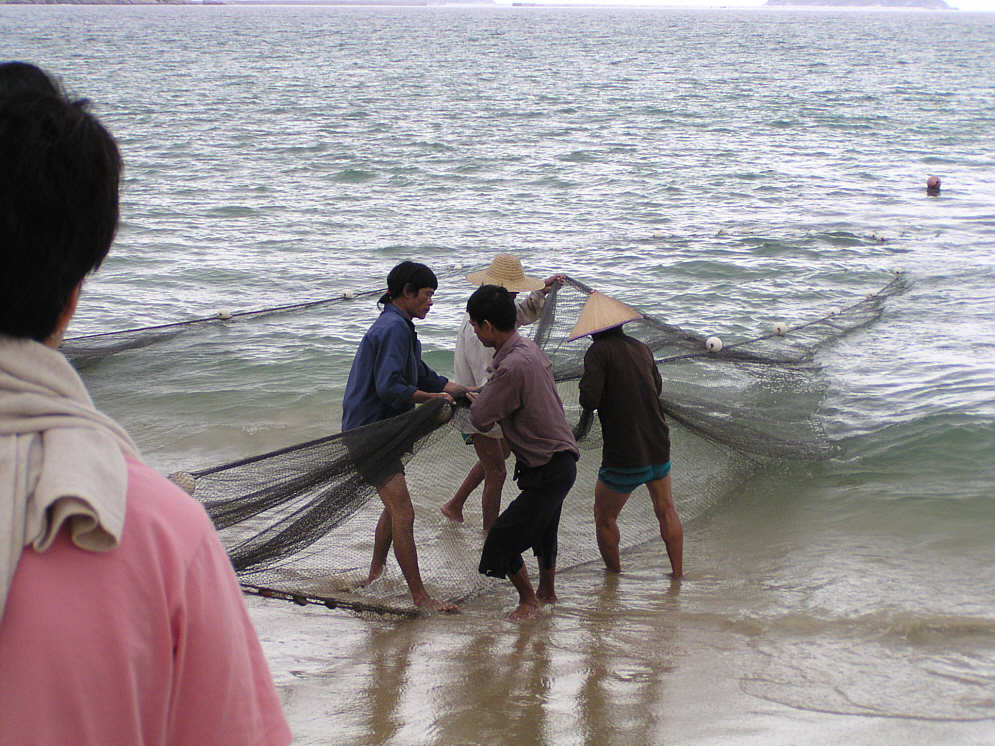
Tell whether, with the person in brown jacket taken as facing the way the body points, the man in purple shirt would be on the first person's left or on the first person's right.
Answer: on the first person's left

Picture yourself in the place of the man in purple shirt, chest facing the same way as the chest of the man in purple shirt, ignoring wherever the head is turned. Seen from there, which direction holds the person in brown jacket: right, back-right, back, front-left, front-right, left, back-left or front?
back-right

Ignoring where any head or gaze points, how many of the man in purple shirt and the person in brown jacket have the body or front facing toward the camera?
0

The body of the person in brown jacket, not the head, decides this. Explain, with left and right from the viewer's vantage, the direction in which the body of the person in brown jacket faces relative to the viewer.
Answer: facing away from the viewer and to the left of the viewer
